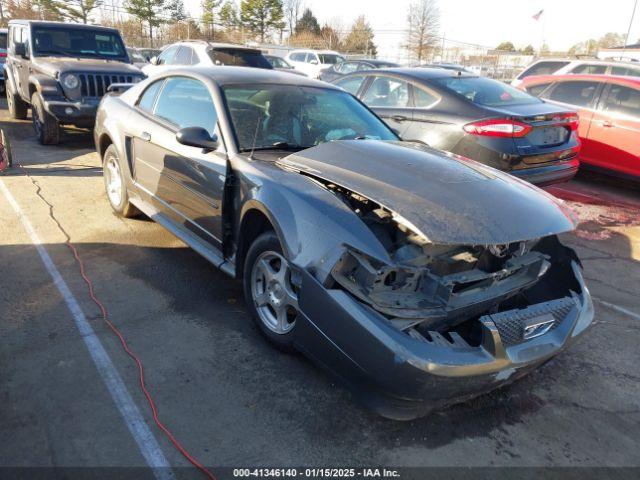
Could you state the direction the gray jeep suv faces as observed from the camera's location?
facing the viewer and to the right of the viewer

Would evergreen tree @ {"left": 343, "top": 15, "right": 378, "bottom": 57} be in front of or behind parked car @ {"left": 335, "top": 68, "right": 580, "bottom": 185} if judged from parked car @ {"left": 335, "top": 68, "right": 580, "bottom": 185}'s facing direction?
in front

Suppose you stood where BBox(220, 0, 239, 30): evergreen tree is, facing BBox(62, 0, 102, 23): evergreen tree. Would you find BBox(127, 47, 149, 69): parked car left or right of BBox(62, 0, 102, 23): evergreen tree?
left

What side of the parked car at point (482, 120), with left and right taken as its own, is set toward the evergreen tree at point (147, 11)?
front

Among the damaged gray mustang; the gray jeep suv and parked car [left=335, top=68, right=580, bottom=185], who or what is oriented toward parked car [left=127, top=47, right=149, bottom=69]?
parked car [left=335, top=68, right=580, bottom=185]

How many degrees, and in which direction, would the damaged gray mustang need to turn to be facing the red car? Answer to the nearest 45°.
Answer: approximately 90° to its left

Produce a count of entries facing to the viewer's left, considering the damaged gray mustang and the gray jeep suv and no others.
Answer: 0

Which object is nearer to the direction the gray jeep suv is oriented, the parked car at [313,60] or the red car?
the red car

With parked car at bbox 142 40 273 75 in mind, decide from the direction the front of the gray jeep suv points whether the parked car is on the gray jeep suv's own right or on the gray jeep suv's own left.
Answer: on the gray jeep suv's own left

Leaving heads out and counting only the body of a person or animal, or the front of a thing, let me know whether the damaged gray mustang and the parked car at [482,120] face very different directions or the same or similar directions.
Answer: very different directions

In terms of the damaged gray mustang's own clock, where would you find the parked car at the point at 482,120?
The parked car is roughly at 8 o'clock from the damaged gray mustang.

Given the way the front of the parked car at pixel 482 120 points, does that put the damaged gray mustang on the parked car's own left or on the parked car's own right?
on the parked car's own left

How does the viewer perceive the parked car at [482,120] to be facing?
facing away from the viewer and to the left of the viewer

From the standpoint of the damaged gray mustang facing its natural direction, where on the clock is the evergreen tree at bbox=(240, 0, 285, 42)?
The evergreen tree is roughly at 7 o'clock from the damaged gray mustang.

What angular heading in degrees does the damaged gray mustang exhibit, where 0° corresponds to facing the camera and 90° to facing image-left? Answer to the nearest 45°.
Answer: approximately 315°
